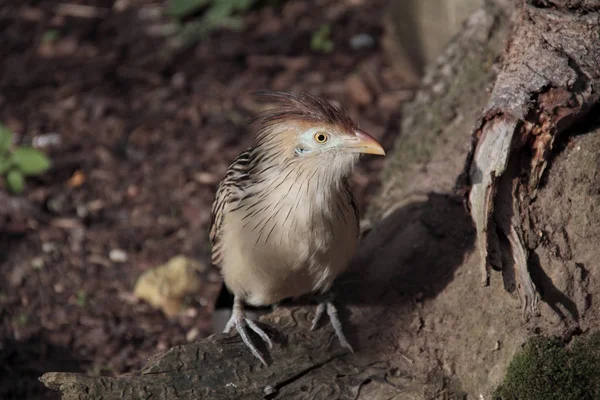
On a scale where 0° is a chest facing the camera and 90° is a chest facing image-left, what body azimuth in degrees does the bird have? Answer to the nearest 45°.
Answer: approximately 315°

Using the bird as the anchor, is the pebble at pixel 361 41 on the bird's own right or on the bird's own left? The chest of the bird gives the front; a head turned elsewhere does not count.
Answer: on the bird's own left

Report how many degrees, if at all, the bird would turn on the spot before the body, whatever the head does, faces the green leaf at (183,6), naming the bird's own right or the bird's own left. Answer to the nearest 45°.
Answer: approximately 135° to the bird's own left

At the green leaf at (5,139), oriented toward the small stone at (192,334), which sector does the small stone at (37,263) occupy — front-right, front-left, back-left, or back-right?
front-right

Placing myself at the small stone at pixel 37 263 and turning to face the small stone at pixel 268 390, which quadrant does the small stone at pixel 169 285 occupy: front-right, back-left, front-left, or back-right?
front-left

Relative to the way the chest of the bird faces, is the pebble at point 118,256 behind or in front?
behind

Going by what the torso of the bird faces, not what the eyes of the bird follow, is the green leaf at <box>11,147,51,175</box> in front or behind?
behind

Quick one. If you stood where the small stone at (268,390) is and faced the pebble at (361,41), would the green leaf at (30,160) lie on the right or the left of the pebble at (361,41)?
left

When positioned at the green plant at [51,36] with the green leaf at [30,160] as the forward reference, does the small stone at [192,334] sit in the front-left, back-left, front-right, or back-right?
front-left

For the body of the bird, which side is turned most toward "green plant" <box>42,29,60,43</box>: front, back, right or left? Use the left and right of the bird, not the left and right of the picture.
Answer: back

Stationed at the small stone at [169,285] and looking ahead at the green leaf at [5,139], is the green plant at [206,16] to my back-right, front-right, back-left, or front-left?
front-right

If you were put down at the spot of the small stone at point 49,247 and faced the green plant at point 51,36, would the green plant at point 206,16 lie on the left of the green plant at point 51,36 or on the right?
right
